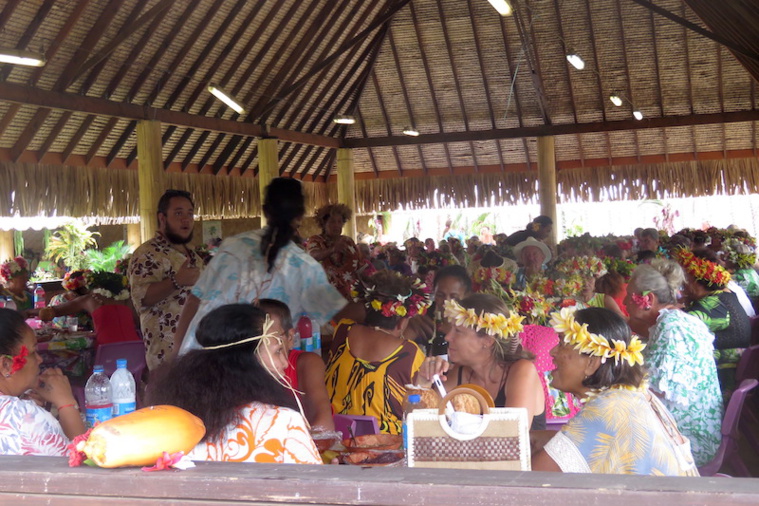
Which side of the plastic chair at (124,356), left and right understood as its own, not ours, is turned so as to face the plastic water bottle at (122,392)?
back

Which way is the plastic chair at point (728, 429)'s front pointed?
to the viewer's left

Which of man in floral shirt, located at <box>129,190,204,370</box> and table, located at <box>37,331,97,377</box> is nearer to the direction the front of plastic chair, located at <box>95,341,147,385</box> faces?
the table

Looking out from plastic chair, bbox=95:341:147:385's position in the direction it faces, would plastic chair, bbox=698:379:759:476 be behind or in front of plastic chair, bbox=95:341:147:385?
behind

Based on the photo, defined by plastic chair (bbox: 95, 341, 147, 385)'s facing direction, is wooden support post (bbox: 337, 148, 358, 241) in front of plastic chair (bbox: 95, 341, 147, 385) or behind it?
in front

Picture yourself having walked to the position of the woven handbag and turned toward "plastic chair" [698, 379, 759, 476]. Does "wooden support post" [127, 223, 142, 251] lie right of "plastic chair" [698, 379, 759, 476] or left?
left

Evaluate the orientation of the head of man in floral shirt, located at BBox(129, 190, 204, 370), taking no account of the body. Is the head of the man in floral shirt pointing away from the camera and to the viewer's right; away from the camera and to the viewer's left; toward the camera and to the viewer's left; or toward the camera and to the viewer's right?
toward the camera and to the viewer's right

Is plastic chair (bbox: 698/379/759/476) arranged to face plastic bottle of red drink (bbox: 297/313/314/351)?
yes

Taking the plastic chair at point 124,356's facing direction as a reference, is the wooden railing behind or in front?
behind

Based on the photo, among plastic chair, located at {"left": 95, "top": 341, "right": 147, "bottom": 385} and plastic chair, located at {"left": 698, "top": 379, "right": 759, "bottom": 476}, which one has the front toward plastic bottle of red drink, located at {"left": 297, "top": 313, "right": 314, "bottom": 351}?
plastic chair, located at {"left": 698, "top": 379, "right": 759, "bottom": 476}

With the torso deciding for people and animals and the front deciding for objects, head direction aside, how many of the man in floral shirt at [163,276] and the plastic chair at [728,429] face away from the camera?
0

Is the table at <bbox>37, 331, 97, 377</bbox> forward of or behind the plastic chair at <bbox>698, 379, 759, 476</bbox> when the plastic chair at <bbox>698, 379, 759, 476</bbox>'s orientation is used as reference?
forward

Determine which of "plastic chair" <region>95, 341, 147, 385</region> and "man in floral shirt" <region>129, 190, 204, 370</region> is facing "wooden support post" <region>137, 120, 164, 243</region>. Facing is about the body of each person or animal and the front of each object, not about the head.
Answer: the plastic chair

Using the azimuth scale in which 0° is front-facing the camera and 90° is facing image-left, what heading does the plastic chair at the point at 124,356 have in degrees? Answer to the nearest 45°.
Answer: approximately 180°
